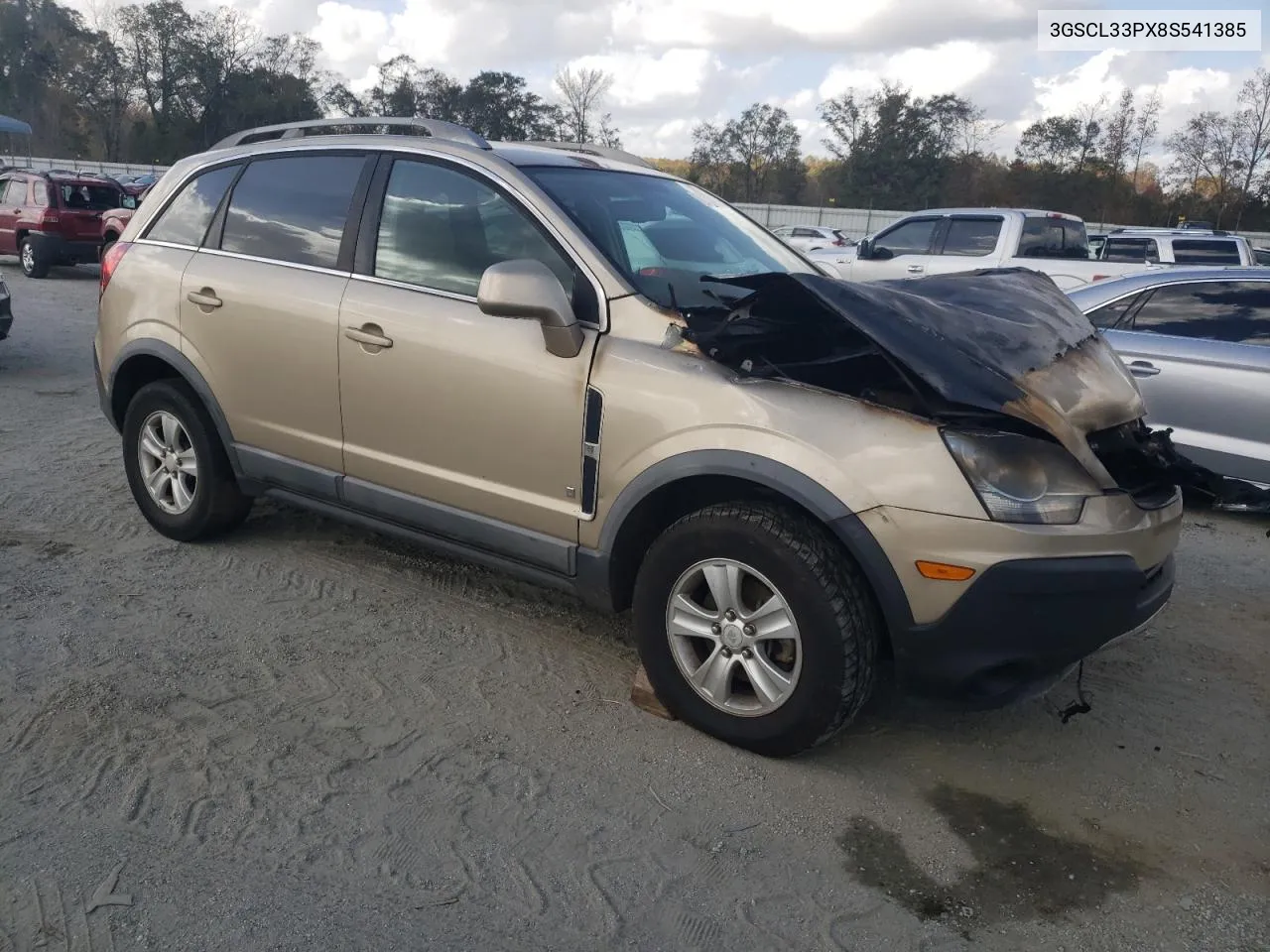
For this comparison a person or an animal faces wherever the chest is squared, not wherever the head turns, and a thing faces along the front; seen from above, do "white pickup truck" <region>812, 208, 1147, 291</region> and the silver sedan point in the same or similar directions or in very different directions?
very different directions

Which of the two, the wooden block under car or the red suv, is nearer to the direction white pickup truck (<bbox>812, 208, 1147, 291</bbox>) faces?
the red suv

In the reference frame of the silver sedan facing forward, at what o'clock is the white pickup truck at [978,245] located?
The white pickup truck is roughly at 7 o'clock from the silver sedan.

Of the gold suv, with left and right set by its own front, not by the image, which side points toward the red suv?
back

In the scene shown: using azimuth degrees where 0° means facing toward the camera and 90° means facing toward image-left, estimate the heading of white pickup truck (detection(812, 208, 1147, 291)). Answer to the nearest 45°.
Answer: approximately 135°

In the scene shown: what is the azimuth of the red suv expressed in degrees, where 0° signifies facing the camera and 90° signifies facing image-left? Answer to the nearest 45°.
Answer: approximately 135°

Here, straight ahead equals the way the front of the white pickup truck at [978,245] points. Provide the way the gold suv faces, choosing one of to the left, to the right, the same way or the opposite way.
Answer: the opposite way

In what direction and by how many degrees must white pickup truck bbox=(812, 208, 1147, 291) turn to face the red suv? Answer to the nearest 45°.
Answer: approximately 45° to its left
